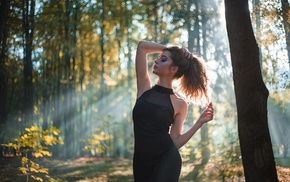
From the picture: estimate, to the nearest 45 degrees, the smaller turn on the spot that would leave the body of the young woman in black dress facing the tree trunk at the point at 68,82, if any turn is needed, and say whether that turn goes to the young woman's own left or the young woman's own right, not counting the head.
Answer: approximately 135° to the young woman's own right

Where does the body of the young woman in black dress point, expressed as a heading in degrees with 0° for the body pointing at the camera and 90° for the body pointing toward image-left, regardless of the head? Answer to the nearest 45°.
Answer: approximately 45°

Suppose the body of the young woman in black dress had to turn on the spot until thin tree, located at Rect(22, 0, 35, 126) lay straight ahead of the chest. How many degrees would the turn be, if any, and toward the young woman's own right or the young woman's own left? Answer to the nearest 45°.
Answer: approximately 90° to the young woman's own right

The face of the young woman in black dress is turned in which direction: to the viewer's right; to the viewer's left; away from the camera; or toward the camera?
to the viewer's left
